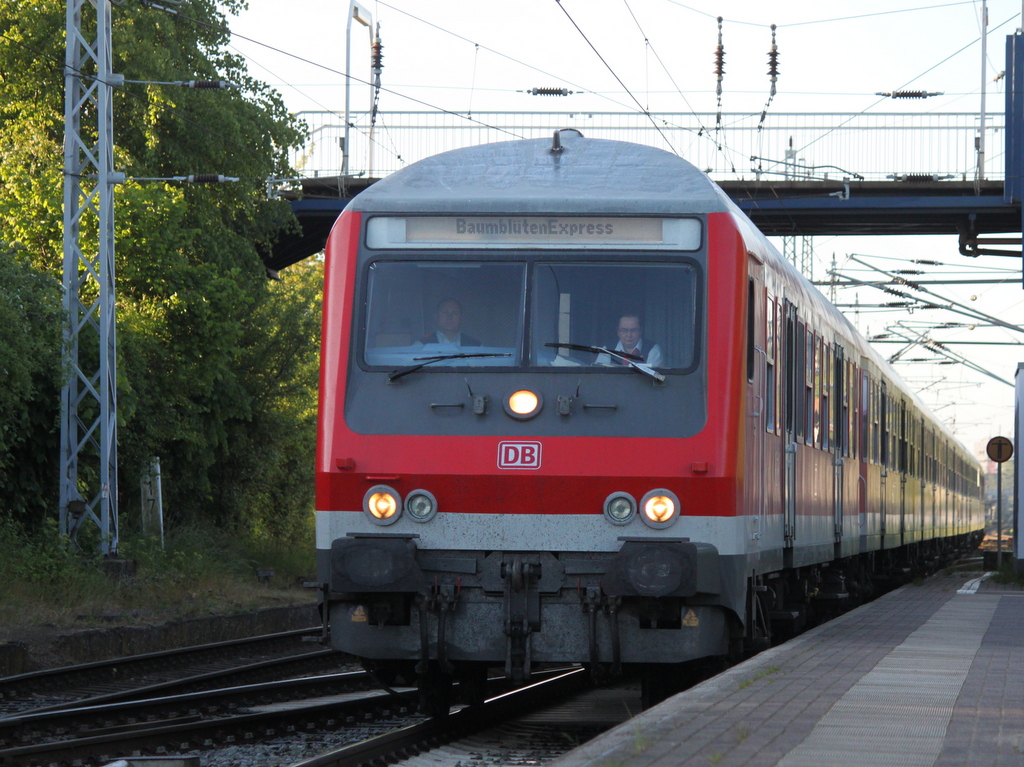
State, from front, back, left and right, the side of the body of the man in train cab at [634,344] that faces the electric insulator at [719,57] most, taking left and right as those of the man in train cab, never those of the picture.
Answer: back

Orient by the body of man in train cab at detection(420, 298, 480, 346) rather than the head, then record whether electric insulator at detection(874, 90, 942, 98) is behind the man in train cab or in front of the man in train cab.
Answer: behind

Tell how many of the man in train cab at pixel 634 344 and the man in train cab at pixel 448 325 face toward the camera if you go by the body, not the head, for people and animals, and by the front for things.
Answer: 2

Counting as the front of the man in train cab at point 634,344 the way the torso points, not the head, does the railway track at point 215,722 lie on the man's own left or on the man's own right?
on the man's own right

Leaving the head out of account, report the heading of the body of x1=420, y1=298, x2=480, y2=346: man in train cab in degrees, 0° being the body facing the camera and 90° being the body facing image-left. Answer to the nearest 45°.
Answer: approximately 0°
